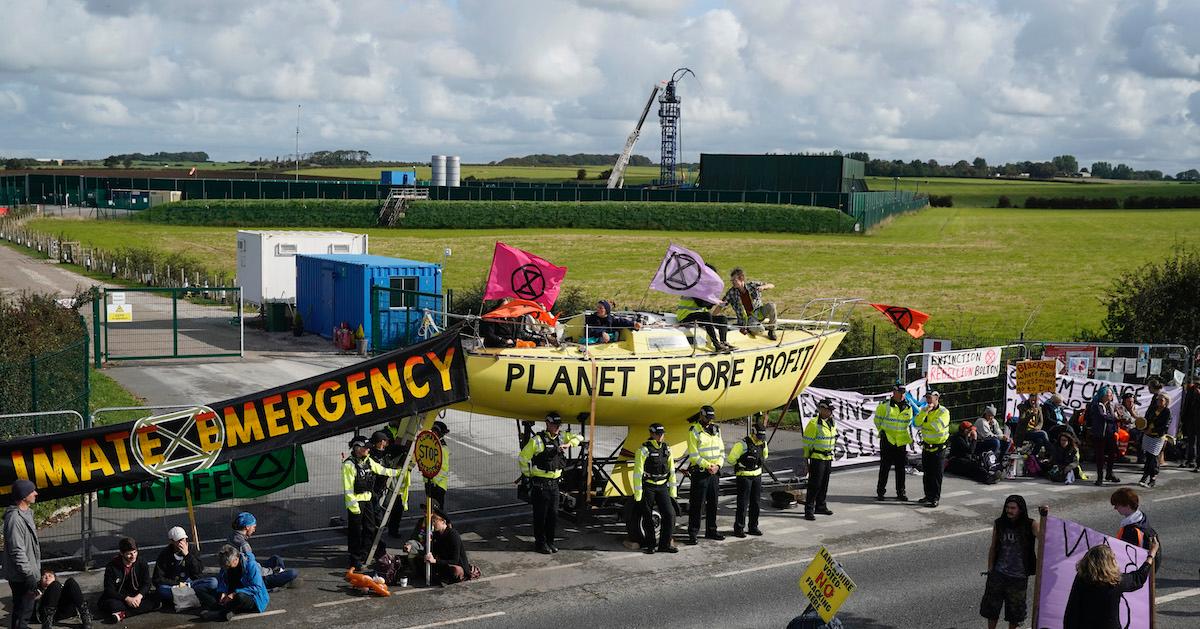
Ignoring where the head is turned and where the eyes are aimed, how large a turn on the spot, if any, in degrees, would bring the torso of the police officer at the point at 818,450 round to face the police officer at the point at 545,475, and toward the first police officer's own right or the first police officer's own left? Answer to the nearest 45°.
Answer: approximately 90° to the first police officer's own right

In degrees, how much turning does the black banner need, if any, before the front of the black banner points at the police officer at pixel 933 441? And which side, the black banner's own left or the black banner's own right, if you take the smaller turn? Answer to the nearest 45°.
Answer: approximately 90° to the black banner's own left

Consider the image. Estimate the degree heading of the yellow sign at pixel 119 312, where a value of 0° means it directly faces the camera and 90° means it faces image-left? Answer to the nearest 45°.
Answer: approximately 0°

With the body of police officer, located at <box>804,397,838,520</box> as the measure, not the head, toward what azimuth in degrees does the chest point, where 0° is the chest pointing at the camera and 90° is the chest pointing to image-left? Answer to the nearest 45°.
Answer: approximately 315°

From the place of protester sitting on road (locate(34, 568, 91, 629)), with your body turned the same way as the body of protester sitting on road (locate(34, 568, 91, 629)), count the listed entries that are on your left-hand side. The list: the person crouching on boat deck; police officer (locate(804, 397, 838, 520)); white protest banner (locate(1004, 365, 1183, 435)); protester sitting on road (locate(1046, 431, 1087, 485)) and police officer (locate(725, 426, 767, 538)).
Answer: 5

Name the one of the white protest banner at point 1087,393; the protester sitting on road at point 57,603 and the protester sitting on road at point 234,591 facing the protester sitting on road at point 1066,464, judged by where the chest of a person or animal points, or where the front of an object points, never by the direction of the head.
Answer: the white protest banner

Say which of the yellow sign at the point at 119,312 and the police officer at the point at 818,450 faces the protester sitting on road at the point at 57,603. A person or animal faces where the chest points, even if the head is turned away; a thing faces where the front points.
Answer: the yellow sign

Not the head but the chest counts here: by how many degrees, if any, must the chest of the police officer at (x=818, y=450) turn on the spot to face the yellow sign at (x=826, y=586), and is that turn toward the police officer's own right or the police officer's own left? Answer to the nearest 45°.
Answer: approximately 45° to the police officer's own right

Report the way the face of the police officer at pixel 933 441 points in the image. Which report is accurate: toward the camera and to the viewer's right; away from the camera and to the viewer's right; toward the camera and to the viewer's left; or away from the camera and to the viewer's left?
toward the camera and to the viewer's left
